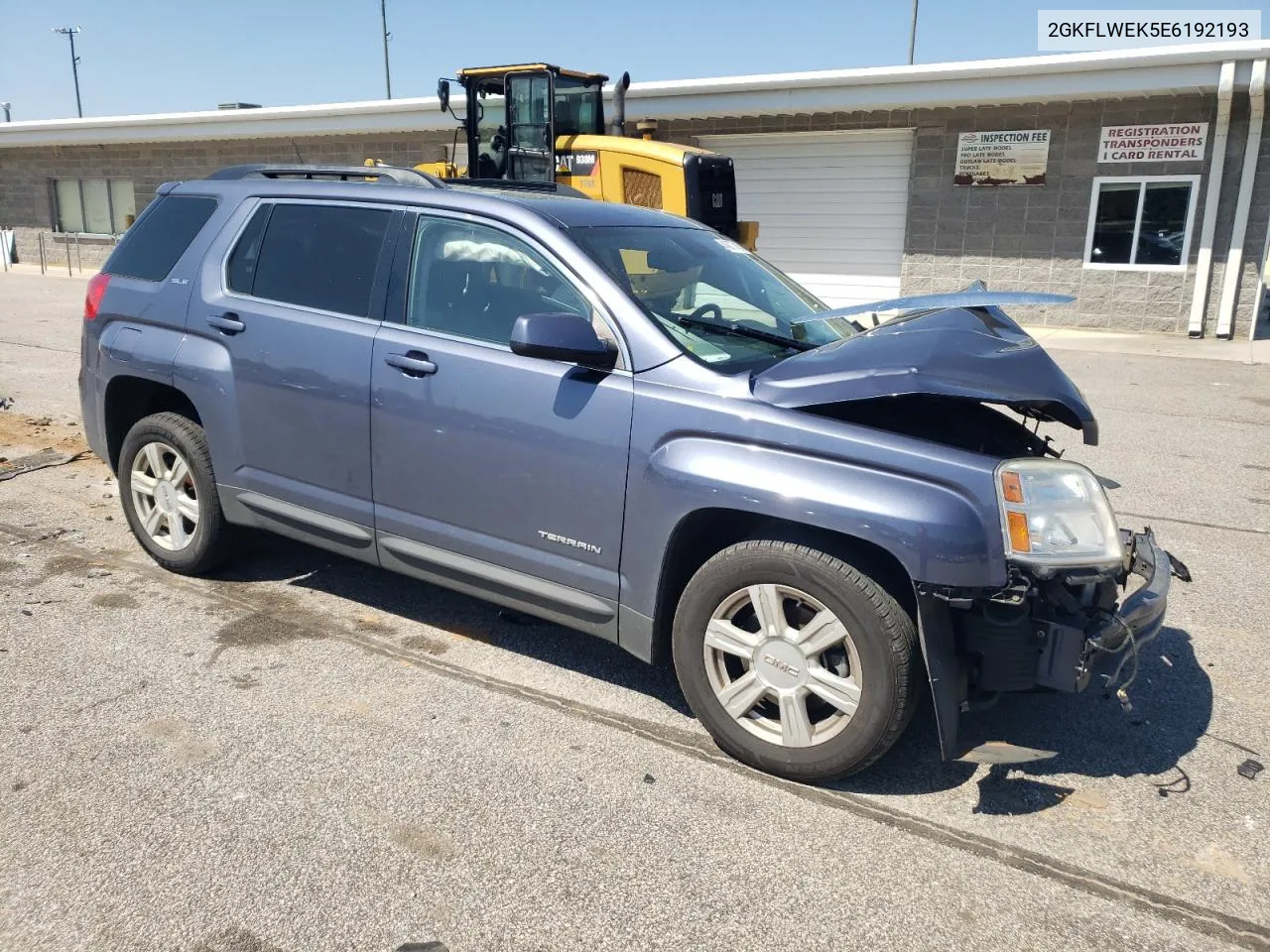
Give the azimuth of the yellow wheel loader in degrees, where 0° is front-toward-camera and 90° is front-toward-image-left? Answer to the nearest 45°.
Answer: approximately 135°

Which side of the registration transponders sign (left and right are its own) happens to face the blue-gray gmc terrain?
front

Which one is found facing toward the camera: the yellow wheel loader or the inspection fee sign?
the inspection fee sign

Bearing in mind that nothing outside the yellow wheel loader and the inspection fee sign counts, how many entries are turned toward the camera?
1

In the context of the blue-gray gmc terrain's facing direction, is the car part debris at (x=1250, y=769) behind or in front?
in front

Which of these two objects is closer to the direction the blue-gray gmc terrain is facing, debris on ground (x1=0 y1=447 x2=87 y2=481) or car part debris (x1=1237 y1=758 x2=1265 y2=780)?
the car part debris

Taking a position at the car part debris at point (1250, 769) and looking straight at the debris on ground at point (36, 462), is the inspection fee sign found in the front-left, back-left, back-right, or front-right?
front-right

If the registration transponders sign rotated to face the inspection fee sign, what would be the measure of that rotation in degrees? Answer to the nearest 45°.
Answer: approximately 90° to its right

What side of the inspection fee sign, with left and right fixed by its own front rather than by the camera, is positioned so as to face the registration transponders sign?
left

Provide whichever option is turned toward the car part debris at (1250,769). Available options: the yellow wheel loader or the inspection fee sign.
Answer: the inspection fee sign

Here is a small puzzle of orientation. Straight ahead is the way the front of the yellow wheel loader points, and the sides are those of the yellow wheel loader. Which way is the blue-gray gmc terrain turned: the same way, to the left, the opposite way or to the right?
the opposite way

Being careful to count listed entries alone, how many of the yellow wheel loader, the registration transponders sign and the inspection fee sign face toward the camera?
2

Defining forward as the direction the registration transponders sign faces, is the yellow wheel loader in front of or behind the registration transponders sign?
in front

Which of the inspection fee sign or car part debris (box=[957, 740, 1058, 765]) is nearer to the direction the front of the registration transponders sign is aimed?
the car part debris

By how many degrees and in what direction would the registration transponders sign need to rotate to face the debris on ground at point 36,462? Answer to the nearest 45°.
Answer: approximately 45° to its right

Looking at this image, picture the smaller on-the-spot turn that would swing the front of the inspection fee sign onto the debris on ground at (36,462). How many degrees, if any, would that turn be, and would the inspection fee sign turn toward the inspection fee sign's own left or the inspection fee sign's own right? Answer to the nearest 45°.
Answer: approximately 45° to the inspection fee sign's own right

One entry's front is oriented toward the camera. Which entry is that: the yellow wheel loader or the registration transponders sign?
the registration transponders sign

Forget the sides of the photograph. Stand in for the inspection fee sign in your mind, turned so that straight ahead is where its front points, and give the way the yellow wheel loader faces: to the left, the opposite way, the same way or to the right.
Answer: to the right

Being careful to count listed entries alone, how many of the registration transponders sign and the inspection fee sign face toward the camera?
2

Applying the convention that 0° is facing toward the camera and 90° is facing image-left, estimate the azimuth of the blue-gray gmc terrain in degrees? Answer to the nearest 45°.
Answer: approximately 315°

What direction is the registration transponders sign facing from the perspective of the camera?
toward the camera

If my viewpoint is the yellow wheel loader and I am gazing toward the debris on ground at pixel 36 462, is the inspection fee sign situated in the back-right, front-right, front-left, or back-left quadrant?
back-left
